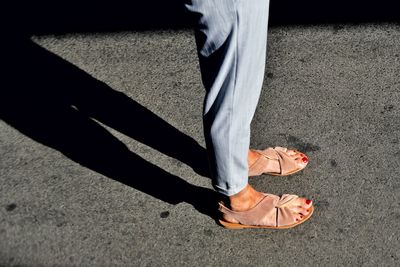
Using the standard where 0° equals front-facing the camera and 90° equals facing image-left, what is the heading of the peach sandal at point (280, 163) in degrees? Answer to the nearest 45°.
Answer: approximately 270°

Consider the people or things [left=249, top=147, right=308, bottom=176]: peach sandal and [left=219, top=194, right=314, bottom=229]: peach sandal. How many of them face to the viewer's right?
2

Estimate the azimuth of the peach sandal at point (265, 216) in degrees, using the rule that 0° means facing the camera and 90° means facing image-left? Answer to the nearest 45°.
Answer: approximately 270°
